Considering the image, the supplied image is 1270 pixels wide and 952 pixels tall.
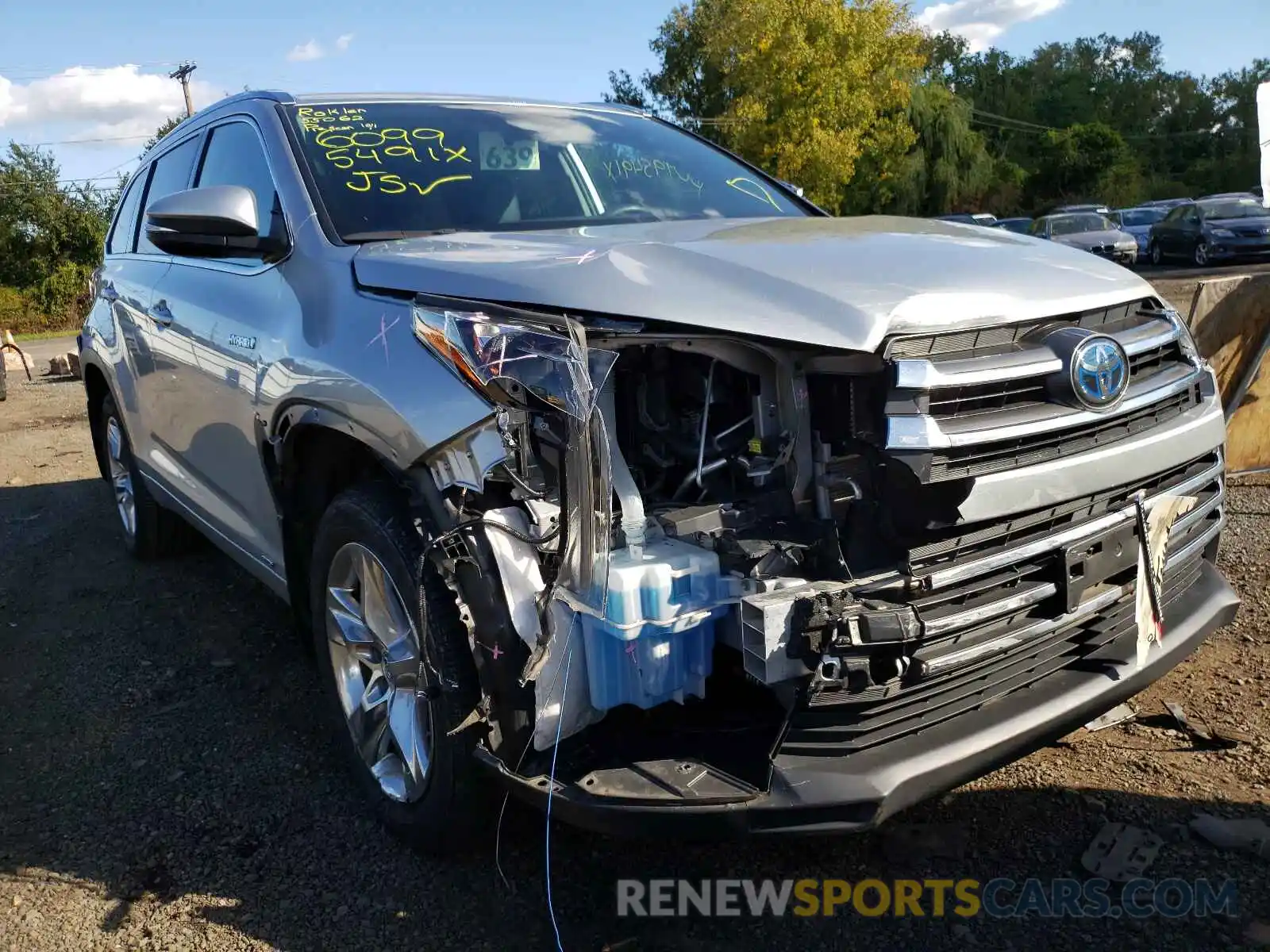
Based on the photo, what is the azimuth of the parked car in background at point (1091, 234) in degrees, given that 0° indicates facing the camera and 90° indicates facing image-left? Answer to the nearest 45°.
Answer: approximately 315°

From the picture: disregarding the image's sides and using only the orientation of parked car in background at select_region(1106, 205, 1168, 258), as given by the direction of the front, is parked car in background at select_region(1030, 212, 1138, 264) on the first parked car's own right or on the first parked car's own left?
on the first parked car's own right

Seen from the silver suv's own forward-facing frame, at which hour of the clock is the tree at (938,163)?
The tree is roughly at 8 o'clock from the silver suv.

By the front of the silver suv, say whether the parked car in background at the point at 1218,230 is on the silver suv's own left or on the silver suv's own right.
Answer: on the silver suv's own left

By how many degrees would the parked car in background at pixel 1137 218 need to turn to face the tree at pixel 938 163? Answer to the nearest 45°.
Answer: approximately 180°

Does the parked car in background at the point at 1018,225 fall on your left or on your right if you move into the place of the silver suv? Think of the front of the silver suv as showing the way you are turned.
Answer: on your left

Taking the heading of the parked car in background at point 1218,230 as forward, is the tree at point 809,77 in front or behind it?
behind
